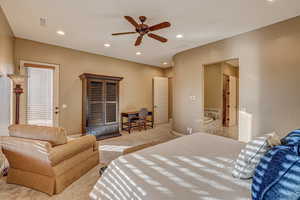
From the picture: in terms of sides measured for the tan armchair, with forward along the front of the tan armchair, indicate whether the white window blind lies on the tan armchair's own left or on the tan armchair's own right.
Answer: on the tan armchair's own left

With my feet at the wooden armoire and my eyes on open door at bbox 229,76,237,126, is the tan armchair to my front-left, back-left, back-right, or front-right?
back-right

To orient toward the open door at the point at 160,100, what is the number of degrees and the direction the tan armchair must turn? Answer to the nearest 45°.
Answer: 0° — it already faces it

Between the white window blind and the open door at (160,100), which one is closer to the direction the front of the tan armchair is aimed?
the open door

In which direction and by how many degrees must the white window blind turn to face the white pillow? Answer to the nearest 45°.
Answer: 0° — it already faces it
